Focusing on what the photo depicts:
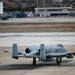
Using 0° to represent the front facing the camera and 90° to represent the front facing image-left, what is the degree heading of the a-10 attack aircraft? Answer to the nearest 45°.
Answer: approximately 225°
